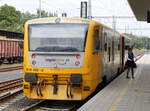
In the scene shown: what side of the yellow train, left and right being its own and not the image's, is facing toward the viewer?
front
